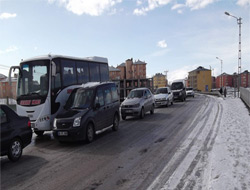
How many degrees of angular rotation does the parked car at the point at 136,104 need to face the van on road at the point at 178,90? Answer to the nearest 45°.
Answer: approximately 135° to its right

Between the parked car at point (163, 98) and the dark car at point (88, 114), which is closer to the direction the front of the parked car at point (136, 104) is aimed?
the dark car

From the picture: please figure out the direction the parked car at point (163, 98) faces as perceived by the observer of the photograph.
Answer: facing the viewer and to the left of the viewer

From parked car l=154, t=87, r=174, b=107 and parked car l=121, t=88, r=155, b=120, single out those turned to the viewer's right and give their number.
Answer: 0

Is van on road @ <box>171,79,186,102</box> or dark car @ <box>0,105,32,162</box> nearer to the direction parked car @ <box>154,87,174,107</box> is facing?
the dark car

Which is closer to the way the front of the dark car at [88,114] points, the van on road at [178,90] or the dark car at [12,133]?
the dark car

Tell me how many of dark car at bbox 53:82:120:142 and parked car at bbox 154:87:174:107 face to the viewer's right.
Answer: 0

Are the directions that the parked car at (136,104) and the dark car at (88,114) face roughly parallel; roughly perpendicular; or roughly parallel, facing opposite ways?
roughly parallel

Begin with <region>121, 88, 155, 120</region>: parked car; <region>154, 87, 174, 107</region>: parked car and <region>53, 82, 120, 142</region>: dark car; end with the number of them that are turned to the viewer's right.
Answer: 0

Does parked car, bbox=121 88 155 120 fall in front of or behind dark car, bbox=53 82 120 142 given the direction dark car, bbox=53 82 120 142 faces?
behind

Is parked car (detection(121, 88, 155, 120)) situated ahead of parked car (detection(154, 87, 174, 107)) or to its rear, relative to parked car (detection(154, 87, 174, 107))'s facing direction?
ahead

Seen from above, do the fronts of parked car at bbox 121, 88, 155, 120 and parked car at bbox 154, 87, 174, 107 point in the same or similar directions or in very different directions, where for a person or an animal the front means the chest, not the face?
same or similar directions

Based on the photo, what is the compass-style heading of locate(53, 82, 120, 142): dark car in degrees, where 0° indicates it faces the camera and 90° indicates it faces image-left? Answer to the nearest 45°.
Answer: approximately 45°
